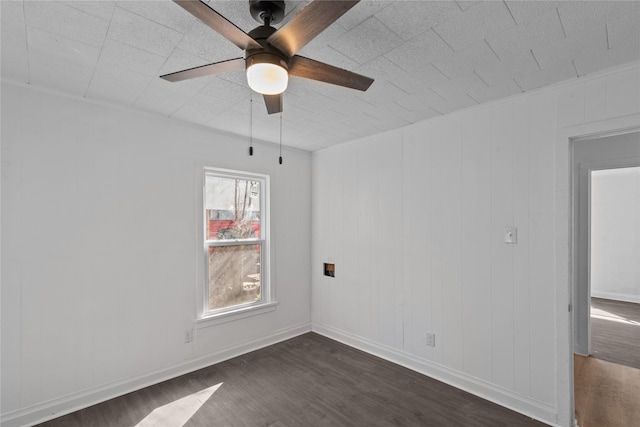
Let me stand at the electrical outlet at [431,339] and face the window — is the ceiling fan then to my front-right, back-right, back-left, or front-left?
front-left

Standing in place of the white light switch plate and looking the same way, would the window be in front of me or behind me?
in front

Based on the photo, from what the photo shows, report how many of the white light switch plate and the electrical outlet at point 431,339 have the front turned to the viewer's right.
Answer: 0

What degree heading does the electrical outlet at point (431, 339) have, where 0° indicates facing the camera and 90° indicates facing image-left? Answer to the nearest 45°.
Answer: approximately 45°

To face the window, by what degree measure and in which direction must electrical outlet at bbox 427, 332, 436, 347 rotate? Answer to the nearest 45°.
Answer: approximately 45° to its right

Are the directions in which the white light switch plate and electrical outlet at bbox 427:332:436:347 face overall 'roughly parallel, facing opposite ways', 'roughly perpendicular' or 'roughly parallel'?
roughly parallel
